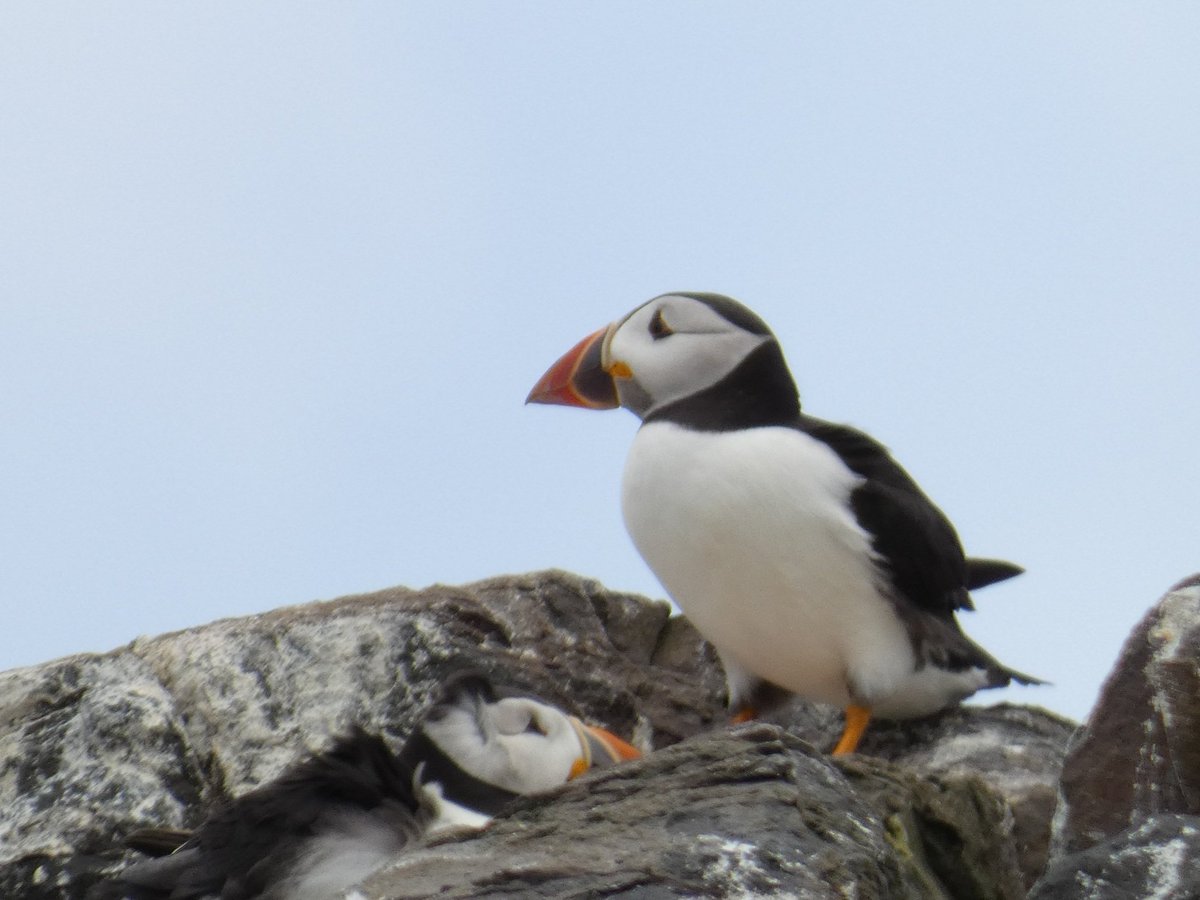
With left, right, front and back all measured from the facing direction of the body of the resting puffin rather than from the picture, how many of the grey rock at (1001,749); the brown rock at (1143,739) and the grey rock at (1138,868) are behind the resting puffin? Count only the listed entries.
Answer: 0

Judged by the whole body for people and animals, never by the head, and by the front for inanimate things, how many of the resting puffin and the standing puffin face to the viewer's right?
1

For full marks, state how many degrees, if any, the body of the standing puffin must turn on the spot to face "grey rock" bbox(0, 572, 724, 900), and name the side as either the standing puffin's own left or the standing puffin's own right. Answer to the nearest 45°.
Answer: approximately 45° to the standing puffin's own right

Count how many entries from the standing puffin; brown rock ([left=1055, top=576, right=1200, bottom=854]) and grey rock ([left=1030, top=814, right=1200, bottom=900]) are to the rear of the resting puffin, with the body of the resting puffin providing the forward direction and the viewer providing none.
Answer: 0

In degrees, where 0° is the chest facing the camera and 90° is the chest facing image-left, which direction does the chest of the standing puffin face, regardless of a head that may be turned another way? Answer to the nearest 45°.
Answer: approximately 45°

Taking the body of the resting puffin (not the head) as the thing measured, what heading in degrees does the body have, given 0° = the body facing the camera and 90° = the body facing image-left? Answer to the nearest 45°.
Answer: approximately 270°

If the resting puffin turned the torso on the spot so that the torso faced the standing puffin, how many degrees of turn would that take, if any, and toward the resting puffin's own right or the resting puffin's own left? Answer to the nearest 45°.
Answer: approximately 45° to the resting puffin's own left

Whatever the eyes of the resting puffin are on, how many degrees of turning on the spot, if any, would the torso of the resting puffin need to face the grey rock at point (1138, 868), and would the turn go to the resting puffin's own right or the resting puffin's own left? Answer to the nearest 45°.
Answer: approximately 45° to the resting puffin's own right
